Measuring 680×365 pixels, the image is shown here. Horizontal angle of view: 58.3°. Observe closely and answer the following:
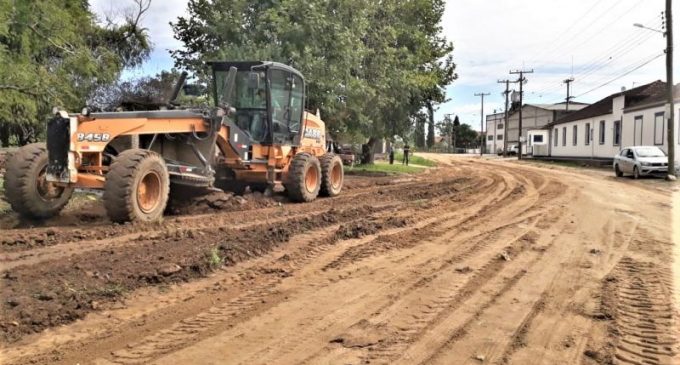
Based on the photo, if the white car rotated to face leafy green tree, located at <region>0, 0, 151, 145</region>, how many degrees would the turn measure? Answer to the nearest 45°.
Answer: approximately 90° to its right

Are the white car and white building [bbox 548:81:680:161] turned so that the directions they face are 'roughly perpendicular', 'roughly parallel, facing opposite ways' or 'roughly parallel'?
roughly perpendicular

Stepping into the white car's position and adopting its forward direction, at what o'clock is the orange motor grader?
The orange motor grader is roughly at 2 o'clock from the white car.

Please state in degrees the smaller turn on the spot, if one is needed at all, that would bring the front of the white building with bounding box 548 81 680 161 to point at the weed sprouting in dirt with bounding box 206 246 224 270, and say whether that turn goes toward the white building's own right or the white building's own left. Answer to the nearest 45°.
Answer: approximately 45° to the white building's own left

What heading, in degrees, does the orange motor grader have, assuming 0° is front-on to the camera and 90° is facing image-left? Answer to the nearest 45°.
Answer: approximately 45°

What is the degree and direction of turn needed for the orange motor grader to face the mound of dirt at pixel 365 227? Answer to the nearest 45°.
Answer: approximately 90° to its left

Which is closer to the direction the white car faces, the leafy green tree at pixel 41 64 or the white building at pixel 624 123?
the leafy green tree

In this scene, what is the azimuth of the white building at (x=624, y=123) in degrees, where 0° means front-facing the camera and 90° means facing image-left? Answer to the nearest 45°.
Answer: approximately 45°

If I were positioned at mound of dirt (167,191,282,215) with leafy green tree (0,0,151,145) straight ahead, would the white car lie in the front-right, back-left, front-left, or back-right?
back-right

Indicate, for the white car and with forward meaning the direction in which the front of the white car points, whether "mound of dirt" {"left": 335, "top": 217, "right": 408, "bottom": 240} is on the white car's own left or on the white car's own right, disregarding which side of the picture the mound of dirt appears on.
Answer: on the white car's own right

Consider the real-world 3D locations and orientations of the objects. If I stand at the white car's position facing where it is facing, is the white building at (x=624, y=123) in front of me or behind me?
behind
